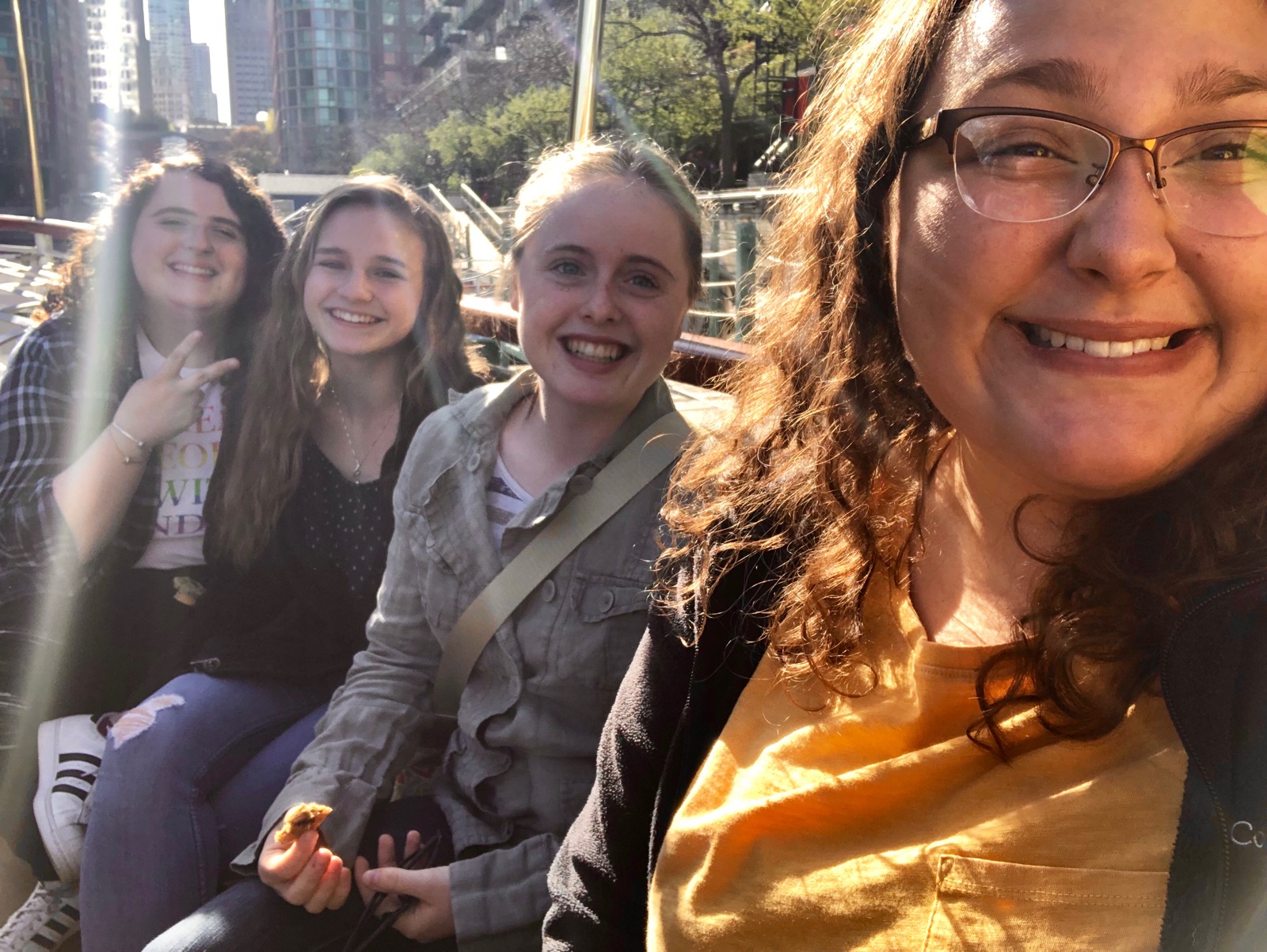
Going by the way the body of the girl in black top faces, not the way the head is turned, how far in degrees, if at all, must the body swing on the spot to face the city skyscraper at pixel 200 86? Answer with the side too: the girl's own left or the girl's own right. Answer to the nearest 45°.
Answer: approximately 180°

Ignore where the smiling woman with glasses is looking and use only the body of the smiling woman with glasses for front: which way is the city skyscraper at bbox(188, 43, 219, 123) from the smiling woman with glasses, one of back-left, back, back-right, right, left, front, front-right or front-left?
back-right

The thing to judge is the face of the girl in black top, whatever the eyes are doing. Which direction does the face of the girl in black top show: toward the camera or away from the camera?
toward the camera

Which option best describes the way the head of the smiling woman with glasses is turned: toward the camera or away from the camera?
toward the camera

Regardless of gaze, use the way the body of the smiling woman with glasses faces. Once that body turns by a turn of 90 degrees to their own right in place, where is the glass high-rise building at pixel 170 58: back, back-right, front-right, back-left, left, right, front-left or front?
front-right

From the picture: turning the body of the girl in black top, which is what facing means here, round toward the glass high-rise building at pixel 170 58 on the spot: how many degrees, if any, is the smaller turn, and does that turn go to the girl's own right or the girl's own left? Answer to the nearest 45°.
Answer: approximately 180°

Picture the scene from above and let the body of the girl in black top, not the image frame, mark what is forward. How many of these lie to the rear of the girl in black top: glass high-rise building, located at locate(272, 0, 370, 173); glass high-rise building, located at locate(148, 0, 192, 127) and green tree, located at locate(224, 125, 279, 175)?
3

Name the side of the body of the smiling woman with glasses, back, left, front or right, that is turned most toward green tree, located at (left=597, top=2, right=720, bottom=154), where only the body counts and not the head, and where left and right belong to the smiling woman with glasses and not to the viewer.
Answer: back

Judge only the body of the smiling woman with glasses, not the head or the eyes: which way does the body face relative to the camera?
toward the camera

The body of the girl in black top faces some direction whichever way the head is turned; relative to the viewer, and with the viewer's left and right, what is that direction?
facing the viewer

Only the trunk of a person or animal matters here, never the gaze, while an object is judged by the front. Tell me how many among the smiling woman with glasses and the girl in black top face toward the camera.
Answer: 2

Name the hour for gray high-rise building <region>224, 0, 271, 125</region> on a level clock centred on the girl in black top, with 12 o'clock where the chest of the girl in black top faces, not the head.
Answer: The gray high-rise building is roughly at 6 o'clock from the girl in black top.

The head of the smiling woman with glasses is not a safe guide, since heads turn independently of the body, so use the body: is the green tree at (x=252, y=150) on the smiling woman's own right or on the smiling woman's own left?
on the smiling woman's own right

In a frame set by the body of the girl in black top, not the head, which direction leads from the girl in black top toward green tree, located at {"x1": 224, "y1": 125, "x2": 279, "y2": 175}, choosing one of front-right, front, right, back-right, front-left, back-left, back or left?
back

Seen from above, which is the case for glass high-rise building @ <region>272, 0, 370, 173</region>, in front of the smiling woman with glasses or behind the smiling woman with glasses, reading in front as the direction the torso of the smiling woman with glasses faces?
behind

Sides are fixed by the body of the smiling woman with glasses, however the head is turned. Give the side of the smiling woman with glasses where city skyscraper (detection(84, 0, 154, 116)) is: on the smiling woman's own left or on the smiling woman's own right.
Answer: on the smiling woman's own right

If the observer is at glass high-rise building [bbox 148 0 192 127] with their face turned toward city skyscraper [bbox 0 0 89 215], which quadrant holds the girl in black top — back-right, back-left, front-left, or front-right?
back-left

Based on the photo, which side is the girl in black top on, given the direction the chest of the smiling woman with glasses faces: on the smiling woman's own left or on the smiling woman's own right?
on the smiling woman's own right

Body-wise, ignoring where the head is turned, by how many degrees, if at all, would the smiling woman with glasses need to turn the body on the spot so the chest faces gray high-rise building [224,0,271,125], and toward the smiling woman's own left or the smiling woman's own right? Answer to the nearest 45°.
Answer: approximately 135° to the smiling woman's own right

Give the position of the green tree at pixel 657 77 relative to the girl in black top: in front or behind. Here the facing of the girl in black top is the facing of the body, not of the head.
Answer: behind
